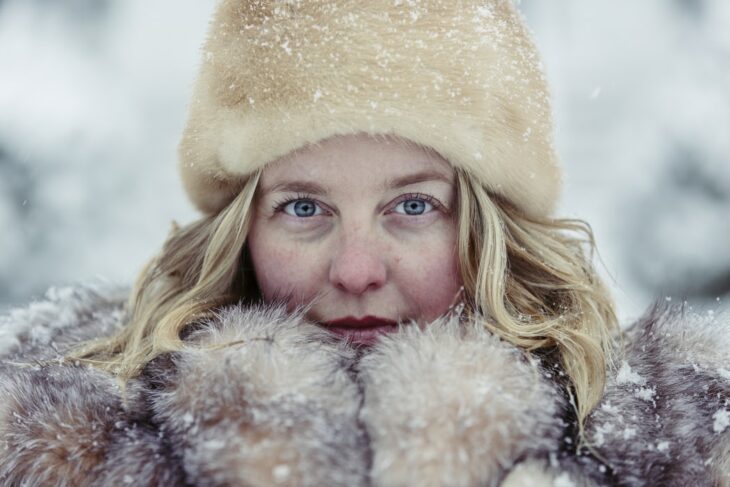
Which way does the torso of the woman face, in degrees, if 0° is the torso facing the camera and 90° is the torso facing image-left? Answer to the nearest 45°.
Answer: approximately 0°
